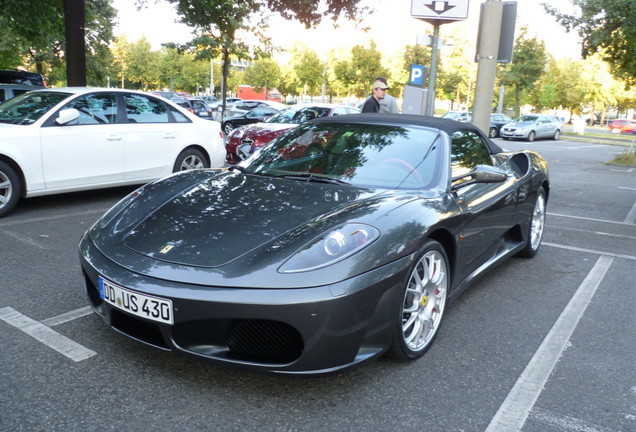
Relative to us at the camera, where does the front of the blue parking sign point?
facing the viewer

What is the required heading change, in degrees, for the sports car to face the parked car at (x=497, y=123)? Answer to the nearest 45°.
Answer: approximately 135° to its right

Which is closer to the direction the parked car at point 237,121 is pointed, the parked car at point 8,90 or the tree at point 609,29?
the parked car

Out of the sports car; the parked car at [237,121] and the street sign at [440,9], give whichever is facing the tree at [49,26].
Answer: the parked car

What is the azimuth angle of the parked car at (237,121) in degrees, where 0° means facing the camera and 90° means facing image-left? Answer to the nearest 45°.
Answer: approximately 45°

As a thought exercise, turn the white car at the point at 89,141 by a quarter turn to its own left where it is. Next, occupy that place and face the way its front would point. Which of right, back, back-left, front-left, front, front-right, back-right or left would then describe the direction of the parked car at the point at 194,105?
back-left

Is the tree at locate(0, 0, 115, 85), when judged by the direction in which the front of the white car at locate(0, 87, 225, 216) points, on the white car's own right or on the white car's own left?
on the white car's own right

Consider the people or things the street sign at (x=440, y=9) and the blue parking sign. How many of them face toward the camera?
2

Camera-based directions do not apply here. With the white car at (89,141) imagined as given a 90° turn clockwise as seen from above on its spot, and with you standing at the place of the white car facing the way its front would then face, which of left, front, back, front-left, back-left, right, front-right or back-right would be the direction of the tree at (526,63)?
right

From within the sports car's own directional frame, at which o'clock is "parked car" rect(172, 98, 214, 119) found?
The parked car is roughly at 4 o'clock from the sports car.

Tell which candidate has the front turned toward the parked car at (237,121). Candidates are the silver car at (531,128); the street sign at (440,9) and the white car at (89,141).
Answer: the silver car

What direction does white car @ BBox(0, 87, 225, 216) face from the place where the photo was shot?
facing the viewer and to the left of the viewer

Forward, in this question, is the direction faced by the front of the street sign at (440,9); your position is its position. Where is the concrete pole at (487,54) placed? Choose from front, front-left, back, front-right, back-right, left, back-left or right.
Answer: front-left
